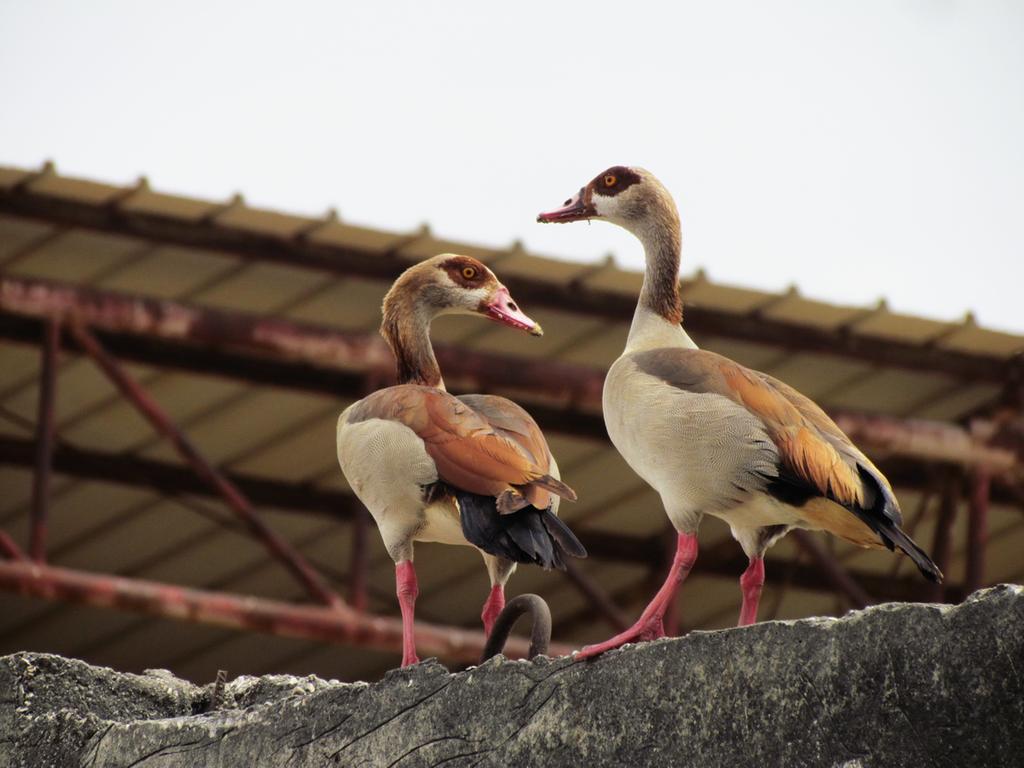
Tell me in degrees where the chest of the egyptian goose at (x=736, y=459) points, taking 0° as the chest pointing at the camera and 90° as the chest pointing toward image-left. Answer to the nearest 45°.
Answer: approximately 90°

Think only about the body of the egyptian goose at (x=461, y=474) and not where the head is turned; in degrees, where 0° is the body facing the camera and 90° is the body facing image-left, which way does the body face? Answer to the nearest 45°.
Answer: approximately 135°

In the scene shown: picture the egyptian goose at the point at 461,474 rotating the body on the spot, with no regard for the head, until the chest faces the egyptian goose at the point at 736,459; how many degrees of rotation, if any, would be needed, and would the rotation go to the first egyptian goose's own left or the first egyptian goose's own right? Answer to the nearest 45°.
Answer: approximately 180°
